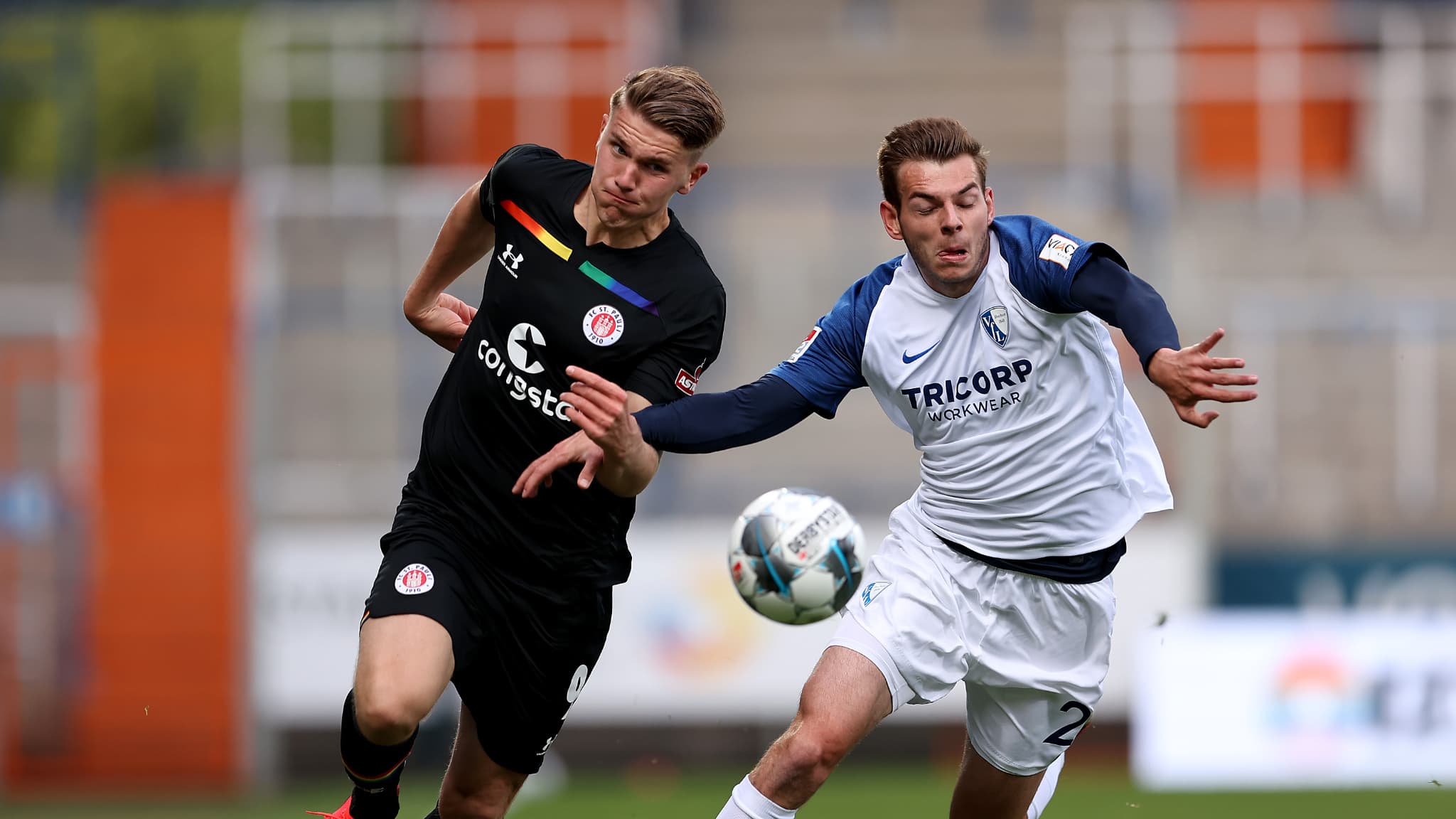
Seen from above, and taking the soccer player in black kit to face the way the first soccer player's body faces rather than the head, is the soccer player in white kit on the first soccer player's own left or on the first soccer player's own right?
on the first soccer player's own left

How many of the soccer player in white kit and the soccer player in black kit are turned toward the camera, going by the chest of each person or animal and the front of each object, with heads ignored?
2

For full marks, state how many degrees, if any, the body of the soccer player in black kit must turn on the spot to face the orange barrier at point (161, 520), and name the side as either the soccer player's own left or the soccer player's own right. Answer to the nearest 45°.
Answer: approximately 180°

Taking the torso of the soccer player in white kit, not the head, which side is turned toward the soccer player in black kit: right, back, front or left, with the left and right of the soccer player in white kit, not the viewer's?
right

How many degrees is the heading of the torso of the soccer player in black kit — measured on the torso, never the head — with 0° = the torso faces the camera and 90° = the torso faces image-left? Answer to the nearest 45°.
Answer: approximately 0°
